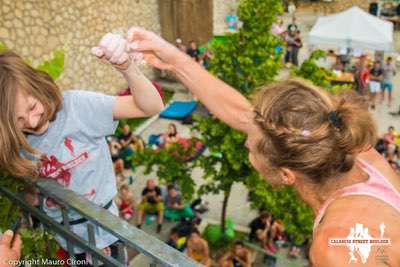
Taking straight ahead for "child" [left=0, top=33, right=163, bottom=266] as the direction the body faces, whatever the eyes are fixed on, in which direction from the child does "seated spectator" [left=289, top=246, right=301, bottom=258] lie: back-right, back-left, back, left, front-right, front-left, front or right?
back

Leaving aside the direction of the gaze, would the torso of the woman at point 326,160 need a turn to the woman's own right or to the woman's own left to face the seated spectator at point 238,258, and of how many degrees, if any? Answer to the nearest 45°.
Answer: approximately 45° to the woman's own right

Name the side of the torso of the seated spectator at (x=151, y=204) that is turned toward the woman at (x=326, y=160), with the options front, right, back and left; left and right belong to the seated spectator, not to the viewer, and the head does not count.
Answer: front

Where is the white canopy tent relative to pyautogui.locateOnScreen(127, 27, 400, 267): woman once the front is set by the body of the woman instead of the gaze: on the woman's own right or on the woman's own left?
on the woman's own right

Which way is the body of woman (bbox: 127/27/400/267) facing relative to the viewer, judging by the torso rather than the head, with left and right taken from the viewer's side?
facing away from the viewer and to the left of the viewer

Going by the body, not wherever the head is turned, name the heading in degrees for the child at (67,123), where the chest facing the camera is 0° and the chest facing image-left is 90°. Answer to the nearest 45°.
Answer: approximately 45°

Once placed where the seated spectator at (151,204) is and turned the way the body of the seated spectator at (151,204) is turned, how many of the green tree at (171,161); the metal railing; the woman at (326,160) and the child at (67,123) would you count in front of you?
4

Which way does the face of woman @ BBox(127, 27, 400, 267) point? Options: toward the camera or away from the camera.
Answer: away from the camera

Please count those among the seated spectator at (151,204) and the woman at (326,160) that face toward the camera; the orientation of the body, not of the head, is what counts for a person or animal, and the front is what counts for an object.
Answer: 1

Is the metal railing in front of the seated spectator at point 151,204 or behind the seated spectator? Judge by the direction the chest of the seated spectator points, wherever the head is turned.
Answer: in front

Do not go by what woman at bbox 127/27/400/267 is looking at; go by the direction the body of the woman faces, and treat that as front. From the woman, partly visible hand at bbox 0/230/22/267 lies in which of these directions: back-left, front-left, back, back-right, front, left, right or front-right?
front-left

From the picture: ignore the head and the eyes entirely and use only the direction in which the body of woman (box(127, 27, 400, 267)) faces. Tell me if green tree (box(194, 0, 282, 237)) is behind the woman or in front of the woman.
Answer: in front

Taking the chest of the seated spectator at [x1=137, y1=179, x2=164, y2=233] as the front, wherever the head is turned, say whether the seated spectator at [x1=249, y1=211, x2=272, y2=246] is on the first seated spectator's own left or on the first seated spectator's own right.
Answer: on the first seated spectator's own left
